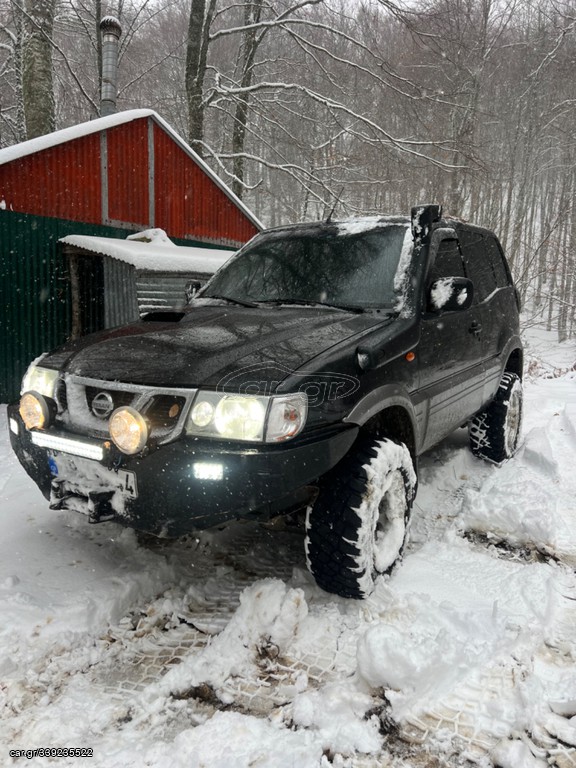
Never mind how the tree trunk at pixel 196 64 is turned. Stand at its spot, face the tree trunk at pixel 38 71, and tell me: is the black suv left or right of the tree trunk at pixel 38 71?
left

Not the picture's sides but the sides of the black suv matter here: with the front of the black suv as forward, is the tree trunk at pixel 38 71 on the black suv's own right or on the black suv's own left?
on the black suv's own right

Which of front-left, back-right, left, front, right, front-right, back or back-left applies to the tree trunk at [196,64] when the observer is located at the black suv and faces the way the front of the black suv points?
back-right

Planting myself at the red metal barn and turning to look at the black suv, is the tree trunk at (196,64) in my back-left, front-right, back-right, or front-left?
back-left

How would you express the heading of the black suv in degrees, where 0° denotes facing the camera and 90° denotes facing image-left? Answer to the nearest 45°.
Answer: approximately 45°
